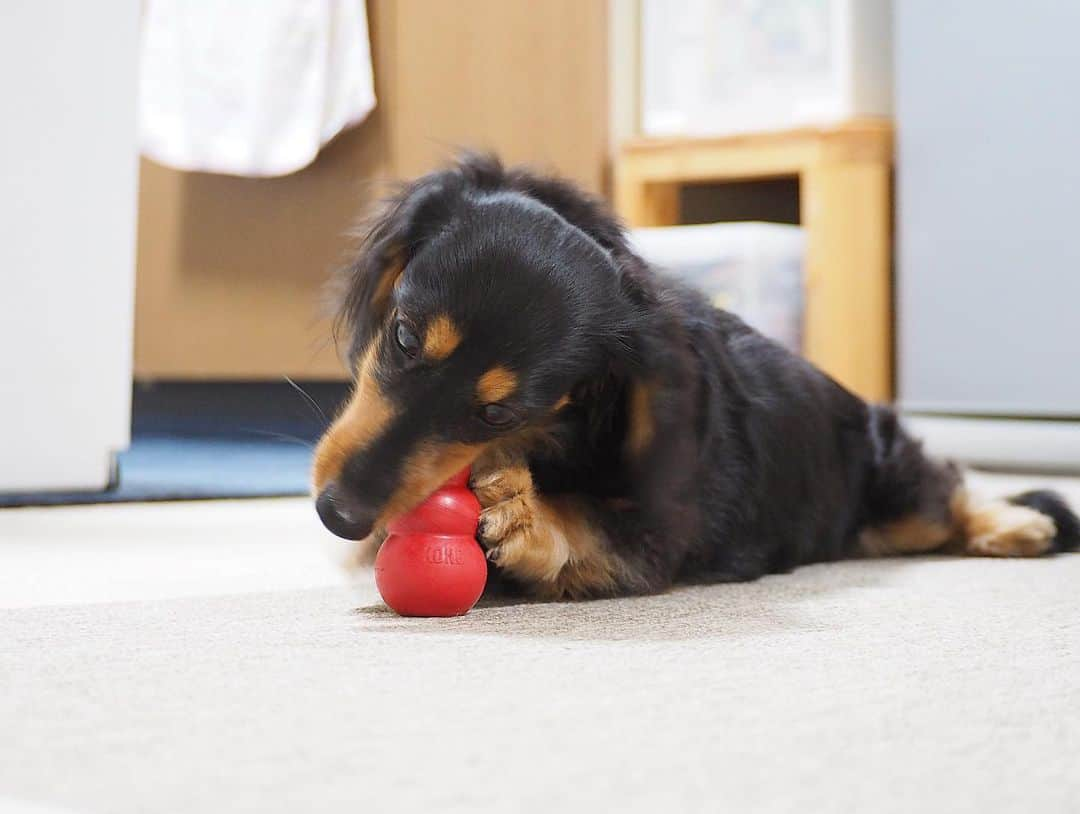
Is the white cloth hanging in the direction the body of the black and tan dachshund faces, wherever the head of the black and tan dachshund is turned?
no

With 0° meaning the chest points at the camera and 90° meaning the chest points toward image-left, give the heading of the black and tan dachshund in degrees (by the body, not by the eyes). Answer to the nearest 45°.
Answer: approximately 45°

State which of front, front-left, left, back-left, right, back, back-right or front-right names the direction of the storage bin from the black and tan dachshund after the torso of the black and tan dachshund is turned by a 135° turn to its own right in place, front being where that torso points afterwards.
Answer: front

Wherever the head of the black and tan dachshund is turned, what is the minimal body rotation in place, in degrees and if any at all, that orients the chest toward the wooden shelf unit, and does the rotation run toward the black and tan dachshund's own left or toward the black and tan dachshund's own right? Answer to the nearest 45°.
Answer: approximately 135° to the black and tan dachshund's own right
